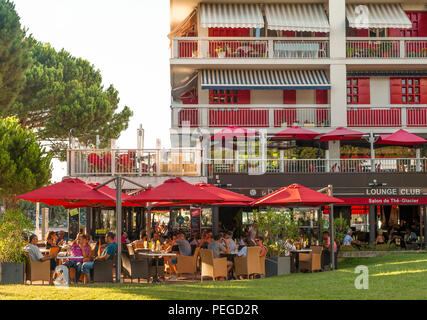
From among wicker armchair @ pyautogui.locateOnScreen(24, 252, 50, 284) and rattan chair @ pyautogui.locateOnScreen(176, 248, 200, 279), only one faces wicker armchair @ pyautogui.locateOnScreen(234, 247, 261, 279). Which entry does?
wicker armchair @ pyautogui.locateOnScreen(24, 252, 50, 284)

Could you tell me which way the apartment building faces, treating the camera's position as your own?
facing the viewer

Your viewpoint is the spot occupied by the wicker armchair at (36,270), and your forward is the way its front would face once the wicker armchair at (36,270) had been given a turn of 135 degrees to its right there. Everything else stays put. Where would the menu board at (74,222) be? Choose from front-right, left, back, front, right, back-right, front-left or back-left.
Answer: back-right

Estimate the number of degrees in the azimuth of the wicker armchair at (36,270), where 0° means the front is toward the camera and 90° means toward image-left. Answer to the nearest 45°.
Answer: approximately 270°

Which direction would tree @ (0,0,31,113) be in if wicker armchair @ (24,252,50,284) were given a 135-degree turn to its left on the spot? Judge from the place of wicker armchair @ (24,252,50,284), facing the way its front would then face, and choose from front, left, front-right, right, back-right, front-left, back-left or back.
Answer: front-right

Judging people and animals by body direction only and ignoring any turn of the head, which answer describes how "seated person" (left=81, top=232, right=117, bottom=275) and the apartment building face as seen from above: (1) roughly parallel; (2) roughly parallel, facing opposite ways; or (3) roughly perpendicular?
roughly perpendicular

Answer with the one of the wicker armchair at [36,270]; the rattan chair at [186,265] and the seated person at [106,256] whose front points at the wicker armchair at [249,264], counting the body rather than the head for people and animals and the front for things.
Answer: the wicker armchair at [36,270]

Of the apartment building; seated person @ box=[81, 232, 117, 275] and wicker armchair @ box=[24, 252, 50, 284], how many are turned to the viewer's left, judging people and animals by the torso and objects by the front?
1

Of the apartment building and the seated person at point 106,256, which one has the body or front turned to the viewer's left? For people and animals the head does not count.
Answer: the seated person

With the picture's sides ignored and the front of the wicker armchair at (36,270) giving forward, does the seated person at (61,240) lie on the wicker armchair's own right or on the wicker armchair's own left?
on the wicker armchair's own left

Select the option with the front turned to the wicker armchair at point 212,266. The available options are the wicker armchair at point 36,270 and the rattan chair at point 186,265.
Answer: the wicker armchair at point 36,270

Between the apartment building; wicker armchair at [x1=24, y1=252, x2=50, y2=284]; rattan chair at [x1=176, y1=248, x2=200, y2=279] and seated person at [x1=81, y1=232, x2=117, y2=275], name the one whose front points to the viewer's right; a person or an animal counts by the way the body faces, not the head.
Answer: the wicker armchair

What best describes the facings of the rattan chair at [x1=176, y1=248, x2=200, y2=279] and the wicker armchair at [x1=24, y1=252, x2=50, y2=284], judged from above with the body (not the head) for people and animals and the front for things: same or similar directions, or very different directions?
very different directions

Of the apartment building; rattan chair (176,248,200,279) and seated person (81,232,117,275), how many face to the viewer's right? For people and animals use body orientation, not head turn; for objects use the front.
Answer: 0

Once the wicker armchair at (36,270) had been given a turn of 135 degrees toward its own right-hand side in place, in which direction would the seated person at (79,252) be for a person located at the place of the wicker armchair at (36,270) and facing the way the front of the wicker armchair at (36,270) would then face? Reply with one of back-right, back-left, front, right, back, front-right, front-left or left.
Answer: back

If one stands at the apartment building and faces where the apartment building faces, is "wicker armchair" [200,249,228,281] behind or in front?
in front
